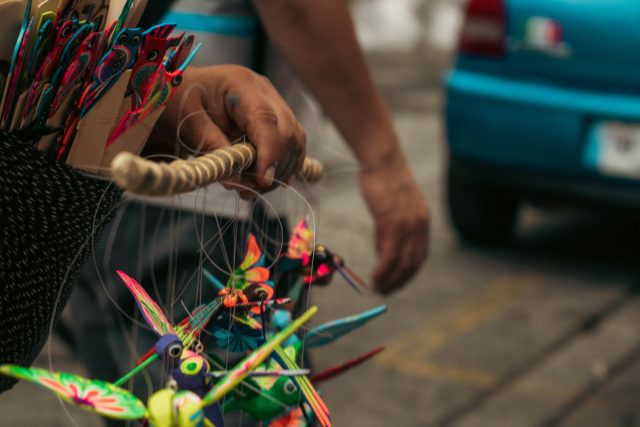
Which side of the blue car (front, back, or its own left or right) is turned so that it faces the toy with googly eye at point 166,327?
back

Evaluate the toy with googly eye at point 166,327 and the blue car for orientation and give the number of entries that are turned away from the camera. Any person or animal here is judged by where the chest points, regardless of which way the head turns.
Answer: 1

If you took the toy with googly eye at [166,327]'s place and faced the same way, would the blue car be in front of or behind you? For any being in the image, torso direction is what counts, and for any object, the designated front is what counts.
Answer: behind

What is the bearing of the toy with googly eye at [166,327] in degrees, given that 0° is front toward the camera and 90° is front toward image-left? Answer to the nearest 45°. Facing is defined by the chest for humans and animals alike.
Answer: approximately 45°

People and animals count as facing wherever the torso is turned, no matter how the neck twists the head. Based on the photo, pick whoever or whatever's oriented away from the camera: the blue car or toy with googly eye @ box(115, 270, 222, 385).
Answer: the blue car

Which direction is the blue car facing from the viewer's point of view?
away from the camera

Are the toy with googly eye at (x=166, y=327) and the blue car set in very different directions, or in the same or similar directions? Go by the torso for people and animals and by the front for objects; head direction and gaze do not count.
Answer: very different directions

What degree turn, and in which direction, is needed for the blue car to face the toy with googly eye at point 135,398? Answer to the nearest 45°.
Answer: approximately 180°
